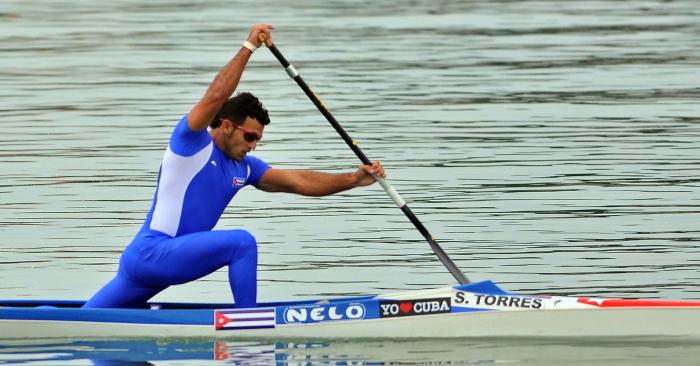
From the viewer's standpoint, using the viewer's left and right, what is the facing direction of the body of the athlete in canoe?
facing to the right of the viewer
